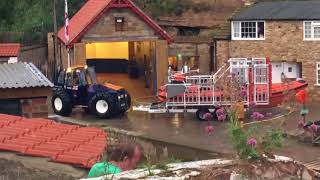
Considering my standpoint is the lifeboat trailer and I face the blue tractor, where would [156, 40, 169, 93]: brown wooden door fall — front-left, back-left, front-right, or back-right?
front-right

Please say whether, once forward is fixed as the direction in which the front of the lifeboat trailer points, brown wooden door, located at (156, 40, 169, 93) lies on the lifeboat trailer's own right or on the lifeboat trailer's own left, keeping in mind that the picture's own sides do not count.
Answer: on the lifeboat trailer's own right

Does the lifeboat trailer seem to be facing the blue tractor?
yes

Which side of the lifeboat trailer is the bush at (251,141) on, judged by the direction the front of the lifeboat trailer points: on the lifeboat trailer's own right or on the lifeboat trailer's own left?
on the lifeboat trailer's own left

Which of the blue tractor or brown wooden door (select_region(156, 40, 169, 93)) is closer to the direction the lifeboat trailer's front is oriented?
the blue tractor
